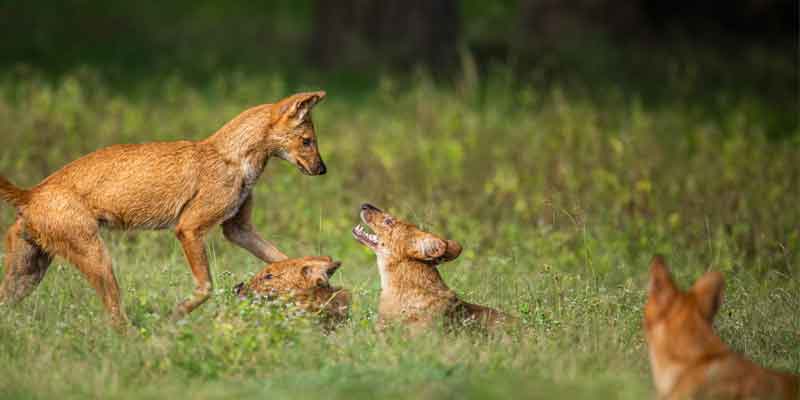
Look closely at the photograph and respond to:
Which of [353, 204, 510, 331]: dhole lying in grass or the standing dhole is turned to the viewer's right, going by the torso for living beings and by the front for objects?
the standing dhole

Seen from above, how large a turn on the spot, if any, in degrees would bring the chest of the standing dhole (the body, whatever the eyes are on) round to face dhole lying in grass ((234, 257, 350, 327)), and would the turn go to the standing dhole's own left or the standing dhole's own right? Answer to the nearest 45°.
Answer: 0° — it already faces it

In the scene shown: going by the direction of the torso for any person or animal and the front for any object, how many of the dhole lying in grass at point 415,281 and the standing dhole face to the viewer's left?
1

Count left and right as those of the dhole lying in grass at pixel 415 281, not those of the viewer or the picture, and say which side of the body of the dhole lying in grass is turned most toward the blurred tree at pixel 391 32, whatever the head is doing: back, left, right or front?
right

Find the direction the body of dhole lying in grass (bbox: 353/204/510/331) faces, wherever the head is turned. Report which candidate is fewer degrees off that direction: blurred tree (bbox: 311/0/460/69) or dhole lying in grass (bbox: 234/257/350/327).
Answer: the dhole lying in grass

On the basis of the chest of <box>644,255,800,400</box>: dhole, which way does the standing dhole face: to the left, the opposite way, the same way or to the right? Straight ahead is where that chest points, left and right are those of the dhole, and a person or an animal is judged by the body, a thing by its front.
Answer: to the right

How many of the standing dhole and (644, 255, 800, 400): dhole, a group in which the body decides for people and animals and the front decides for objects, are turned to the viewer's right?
1

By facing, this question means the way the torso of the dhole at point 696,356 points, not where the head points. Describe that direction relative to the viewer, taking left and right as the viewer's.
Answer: facing away from the viewer and to the left of the viewer

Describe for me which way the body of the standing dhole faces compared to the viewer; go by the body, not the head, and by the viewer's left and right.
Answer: facing to the right of the viewer

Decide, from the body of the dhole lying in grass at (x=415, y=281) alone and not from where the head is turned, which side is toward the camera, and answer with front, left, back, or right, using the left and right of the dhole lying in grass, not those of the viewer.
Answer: left

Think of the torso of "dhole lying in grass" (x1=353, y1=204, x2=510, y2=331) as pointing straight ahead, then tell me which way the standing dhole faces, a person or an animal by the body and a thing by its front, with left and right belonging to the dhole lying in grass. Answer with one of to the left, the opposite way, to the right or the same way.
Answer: the opposite way

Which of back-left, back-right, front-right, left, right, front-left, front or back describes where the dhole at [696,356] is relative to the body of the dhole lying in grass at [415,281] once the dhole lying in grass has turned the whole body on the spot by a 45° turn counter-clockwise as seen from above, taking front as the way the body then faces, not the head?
left

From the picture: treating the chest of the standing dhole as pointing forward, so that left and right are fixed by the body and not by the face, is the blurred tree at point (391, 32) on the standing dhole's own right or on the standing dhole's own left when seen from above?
on the standing dhole's own left
